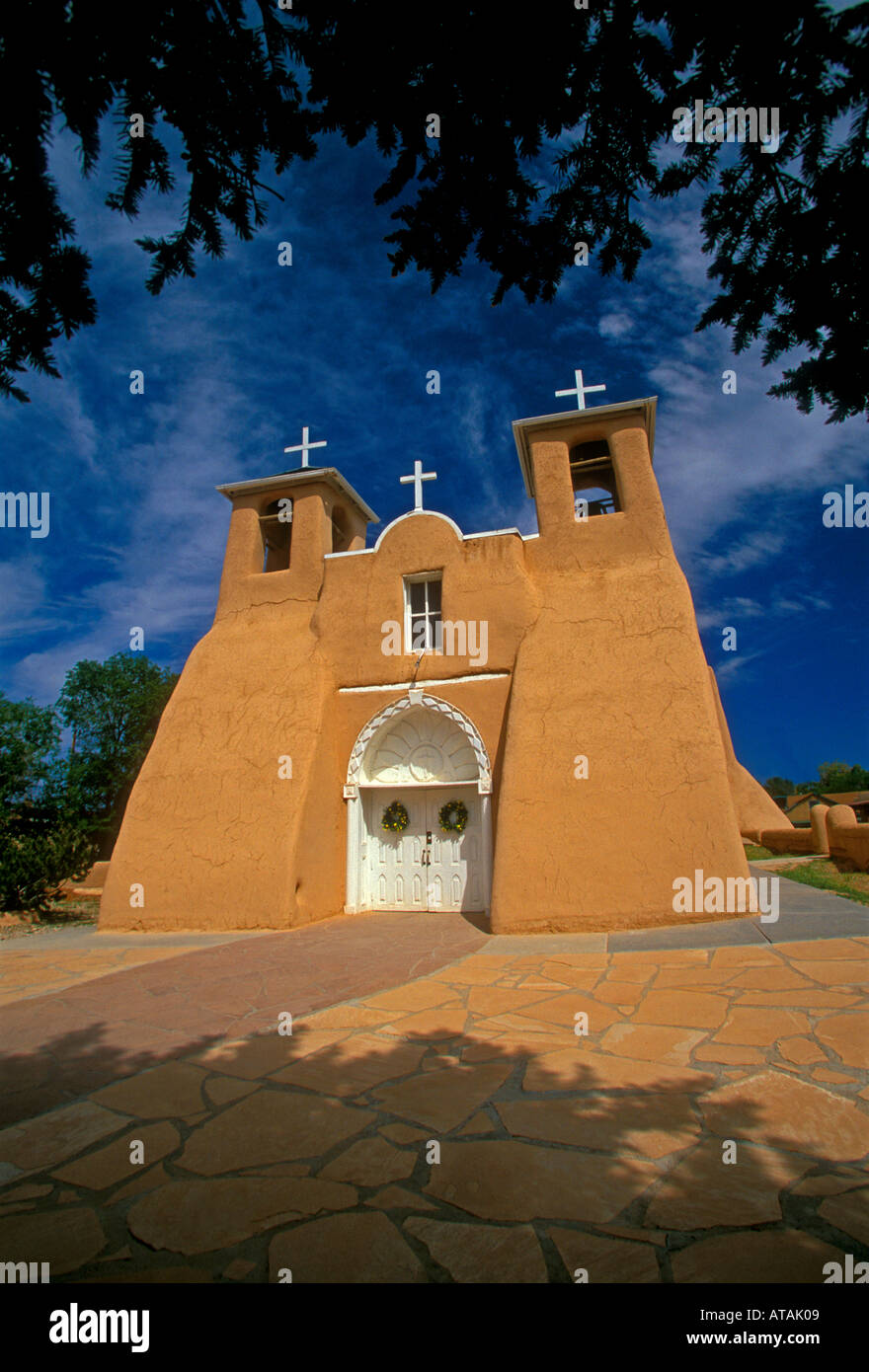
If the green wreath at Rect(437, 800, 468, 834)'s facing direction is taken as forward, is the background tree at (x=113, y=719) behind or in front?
behind

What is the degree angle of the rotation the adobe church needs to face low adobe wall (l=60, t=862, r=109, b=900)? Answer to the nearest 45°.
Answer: approximately 135° to its right

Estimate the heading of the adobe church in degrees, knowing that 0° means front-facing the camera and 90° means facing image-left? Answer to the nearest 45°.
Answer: approximately 0°

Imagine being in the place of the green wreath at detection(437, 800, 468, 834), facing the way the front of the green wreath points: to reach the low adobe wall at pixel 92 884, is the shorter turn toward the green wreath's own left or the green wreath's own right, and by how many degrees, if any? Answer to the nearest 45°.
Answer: approximately 135° to the green wreath's own right
